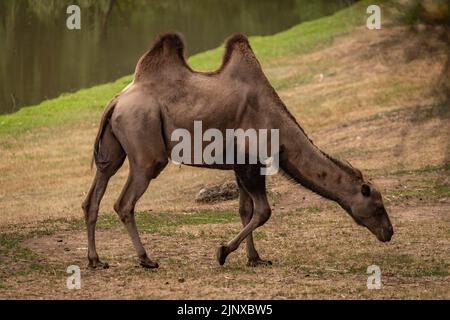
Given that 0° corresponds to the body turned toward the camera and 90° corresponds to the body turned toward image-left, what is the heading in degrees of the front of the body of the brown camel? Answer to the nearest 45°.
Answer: approximately 270°
